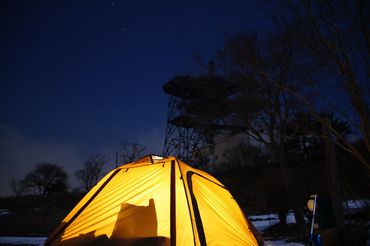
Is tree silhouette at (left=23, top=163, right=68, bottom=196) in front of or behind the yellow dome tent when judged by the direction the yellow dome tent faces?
behind

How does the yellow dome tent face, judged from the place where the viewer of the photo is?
facing the viewer and to the right of the viewer
